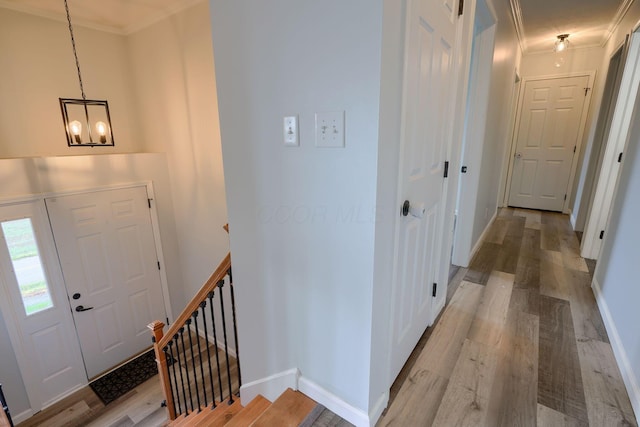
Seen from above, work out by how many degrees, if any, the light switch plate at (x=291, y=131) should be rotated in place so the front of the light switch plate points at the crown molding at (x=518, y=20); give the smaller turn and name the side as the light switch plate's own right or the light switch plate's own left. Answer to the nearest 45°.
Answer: approximately 180°

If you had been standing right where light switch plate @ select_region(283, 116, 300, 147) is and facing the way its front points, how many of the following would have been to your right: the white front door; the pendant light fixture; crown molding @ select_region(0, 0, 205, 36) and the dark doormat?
4

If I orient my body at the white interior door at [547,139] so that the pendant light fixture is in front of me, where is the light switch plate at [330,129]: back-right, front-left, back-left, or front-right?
front-left

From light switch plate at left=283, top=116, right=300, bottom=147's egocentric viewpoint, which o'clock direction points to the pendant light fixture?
The pendant light fixture is roughly at 3 o'clock from the light switch plate.

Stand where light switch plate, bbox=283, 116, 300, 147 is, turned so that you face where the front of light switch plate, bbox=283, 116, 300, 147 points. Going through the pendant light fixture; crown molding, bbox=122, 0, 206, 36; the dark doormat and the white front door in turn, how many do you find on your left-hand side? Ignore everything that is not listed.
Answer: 0

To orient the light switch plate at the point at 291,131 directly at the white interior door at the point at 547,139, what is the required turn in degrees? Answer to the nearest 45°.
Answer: approximately 180°

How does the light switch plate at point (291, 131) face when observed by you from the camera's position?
facing the viewer and to the left of the viewer

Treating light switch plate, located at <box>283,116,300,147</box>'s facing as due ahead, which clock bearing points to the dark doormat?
The dark doormat is roughly at 3 o'clock from the light switch plate.

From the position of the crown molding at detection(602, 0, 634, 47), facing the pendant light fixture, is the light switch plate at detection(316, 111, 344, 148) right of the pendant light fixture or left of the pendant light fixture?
left

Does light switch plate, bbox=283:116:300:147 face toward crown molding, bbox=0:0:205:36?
no

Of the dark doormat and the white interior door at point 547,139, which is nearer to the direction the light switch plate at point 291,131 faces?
the dark doormat

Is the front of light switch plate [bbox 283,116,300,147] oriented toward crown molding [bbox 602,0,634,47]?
no

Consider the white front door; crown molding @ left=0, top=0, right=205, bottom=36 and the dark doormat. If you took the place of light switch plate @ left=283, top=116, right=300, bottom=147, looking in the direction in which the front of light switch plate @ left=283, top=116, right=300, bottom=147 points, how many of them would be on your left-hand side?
0

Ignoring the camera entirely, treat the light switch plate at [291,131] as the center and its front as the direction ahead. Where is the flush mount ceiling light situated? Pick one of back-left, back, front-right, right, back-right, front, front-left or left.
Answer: back

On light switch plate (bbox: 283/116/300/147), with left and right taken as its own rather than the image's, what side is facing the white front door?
right
